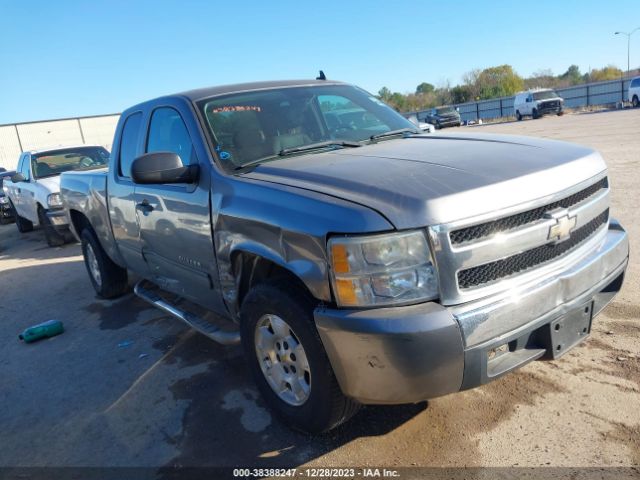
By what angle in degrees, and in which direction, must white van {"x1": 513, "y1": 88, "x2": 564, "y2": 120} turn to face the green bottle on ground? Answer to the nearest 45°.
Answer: approximately 45° to its right

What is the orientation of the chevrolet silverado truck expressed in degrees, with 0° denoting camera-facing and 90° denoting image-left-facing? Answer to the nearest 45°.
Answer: approximately 315°

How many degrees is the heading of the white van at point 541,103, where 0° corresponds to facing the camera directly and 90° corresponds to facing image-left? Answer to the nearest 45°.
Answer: approximately 315°

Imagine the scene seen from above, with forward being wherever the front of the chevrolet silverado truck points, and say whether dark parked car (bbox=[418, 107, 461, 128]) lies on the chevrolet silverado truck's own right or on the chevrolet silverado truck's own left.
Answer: on the chevrolet silverado truck's own left

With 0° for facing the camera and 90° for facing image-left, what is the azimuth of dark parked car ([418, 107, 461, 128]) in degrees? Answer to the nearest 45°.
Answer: approximately 315°

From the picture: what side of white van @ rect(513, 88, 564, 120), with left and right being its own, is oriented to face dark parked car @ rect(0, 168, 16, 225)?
right

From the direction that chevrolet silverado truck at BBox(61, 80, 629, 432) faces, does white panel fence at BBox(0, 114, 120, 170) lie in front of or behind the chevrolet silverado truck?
behind

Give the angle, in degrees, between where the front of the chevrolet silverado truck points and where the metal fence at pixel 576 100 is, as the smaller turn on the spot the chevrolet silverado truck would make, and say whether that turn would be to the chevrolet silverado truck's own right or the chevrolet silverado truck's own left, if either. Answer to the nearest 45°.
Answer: approximately 90° to the chevrolet silverado truck's own left

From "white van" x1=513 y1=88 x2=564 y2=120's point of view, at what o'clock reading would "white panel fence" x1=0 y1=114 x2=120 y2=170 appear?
The white panel fence is roughly at 4 o'clock from the white van.
